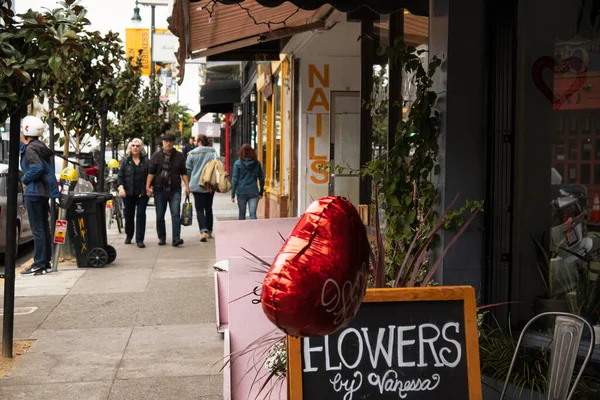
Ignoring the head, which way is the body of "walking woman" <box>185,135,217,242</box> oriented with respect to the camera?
away from the camera

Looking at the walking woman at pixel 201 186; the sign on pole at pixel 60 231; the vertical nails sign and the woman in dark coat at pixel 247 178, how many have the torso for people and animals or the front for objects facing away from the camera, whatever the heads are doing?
2

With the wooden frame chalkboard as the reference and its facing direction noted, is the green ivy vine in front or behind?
behind

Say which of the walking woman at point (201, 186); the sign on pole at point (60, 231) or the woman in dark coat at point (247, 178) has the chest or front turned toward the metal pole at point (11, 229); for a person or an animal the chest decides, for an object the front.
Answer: the sign on pole

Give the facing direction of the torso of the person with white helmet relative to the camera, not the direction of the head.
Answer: to the viewer's left

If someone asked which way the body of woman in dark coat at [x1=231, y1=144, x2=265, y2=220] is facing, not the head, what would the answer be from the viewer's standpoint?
away from the camera

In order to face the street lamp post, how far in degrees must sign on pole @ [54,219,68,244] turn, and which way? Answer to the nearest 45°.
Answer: approximately 180°

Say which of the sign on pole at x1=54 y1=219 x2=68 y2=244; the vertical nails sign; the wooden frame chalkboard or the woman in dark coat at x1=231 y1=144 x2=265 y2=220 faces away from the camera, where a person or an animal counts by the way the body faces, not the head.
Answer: the woman in dark coat

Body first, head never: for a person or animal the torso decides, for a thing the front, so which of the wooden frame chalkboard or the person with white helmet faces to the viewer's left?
the person with white helmet

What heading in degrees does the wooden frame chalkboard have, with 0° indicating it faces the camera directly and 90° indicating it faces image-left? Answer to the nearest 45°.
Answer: approximately 0°
